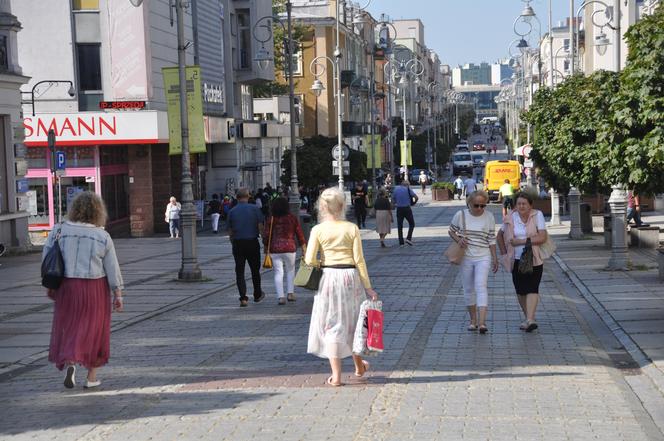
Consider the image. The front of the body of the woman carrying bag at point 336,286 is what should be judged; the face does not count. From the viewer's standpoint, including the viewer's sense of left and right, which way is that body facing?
facing away from the viewer

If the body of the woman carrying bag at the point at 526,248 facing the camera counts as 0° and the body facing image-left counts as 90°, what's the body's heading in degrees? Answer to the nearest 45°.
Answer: approximately 0°

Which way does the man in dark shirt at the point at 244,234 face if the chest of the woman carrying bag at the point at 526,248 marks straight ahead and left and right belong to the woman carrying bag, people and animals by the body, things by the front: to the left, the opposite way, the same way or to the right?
the opposite way

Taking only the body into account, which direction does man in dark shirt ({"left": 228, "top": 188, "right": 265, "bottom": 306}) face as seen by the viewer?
away from the camera

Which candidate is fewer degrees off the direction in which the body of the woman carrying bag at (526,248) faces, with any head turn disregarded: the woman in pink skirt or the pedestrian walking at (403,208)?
the woman in pink skirt

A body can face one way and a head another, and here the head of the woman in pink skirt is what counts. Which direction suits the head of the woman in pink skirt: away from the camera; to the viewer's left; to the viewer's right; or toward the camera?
away from the camera

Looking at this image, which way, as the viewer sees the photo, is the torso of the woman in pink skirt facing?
away from the camera

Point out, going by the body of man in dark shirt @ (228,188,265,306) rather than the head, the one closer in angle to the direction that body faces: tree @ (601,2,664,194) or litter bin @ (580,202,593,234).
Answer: the litter bin
